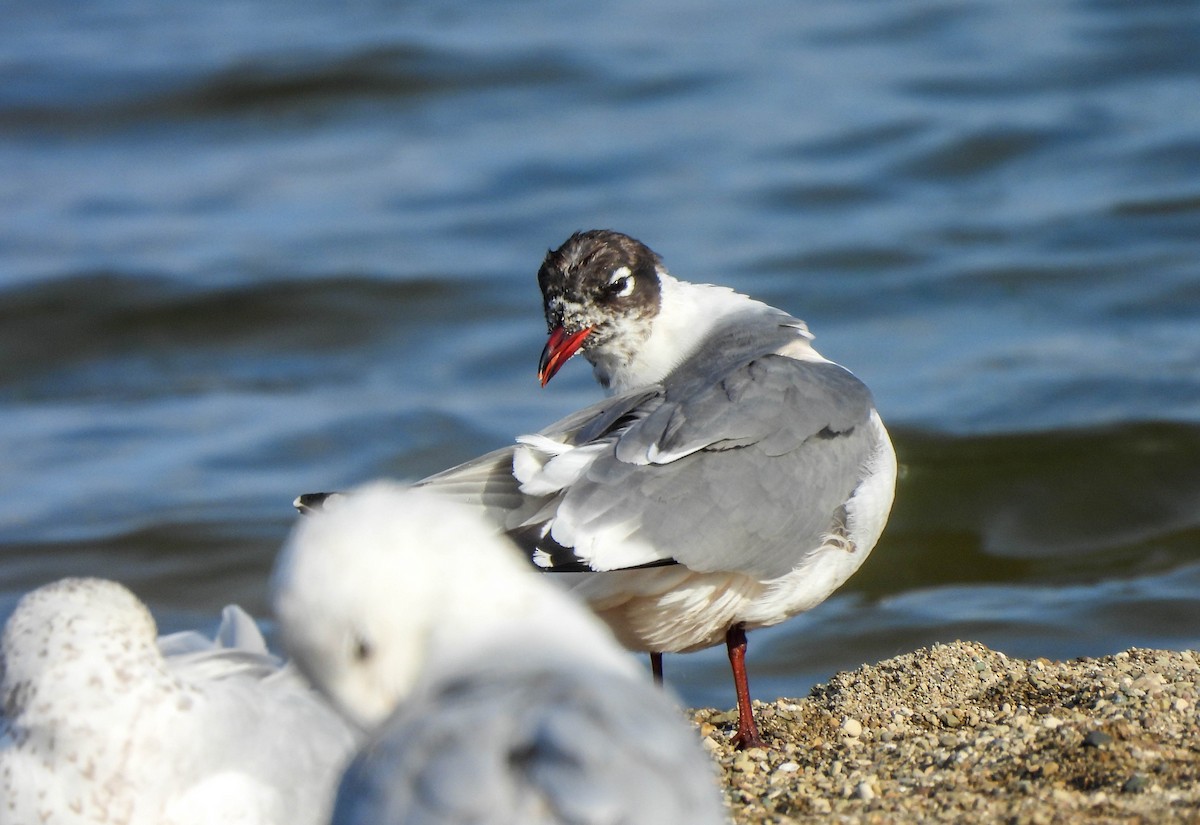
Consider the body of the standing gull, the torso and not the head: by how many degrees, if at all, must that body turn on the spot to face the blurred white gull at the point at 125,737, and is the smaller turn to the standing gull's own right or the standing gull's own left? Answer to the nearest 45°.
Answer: approximately 135° to the standing gull's own right

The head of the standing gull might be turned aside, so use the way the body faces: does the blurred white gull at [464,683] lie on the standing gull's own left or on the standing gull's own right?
on the standing gull's own right

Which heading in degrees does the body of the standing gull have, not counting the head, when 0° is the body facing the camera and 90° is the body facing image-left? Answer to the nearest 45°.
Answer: approximately 270°

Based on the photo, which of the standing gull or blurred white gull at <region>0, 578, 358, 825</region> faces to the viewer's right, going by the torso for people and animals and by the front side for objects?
the standing gull

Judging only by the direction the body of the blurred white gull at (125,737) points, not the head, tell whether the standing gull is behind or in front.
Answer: behind

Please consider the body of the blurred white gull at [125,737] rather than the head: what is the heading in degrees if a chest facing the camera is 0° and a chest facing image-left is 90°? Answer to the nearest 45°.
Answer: approximately 90°

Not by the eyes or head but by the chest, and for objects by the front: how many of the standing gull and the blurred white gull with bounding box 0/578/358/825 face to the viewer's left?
1
